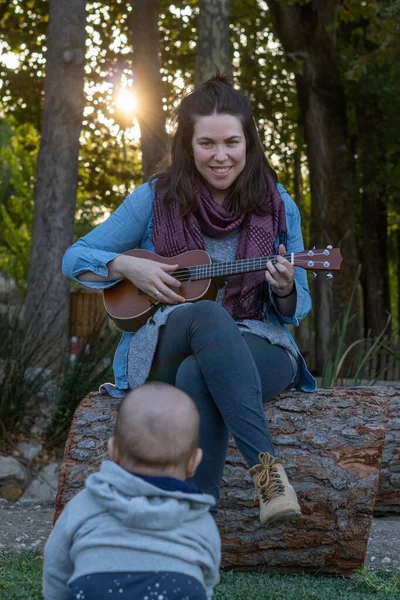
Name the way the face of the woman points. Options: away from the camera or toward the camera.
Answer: toward the camera

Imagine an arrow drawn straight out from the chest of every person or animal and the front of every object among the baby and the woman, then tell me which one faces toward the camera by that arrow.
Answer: the woman

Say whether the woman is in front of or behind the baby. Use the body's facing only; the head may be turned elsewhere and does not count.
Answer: in front

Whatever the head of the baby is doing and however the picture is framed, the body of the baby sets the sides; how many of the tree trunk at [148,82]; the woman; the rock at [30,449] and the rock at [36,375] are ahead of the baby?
4

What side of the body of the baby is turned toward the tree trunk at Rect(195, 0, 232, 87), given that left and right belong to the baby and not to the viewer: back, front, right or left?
front

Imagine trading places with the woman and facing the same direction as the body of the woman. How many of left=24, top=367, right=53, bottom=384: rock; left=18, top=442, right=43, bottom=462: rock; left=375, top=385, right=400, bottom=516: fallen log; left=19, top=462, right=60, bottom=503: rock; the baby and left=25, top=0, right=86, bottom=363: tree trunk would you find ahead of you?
1

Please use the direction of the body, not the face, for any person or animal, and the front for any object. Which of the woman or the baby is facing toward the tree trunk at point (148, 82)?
the baby

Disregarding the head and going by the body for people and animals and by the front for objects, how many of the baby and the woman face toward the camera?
1

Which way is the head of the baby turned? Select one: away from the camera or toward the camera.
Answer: away from the camera

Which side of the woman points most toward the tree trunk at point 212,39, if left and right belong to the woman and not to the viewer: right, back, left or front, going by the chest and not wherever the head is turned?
back

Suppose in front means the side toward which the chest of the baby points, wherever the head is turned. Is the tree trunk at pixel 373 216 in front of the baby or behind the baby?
in front

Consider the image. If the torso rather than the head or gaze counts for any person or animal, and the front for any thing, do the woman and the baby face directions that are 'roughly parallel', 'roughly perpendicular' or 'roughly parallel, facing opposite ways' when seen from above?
roughly parallel, facing opposite ways

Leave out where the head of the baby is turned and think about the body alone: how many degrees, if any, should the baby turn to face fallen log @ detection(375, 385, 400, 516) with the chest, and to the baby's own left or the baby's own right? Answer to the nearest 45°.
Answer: approximately 45° to the baby's own right

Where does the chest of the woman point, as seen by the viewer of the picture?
toward the camera

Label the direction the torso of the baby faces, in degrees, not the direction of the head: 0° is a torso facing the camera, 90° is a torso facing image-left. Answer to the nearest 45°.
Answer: approximately 180°

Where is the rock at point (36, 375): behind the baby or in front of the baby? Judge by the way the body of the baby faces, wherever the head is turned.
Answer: in front
